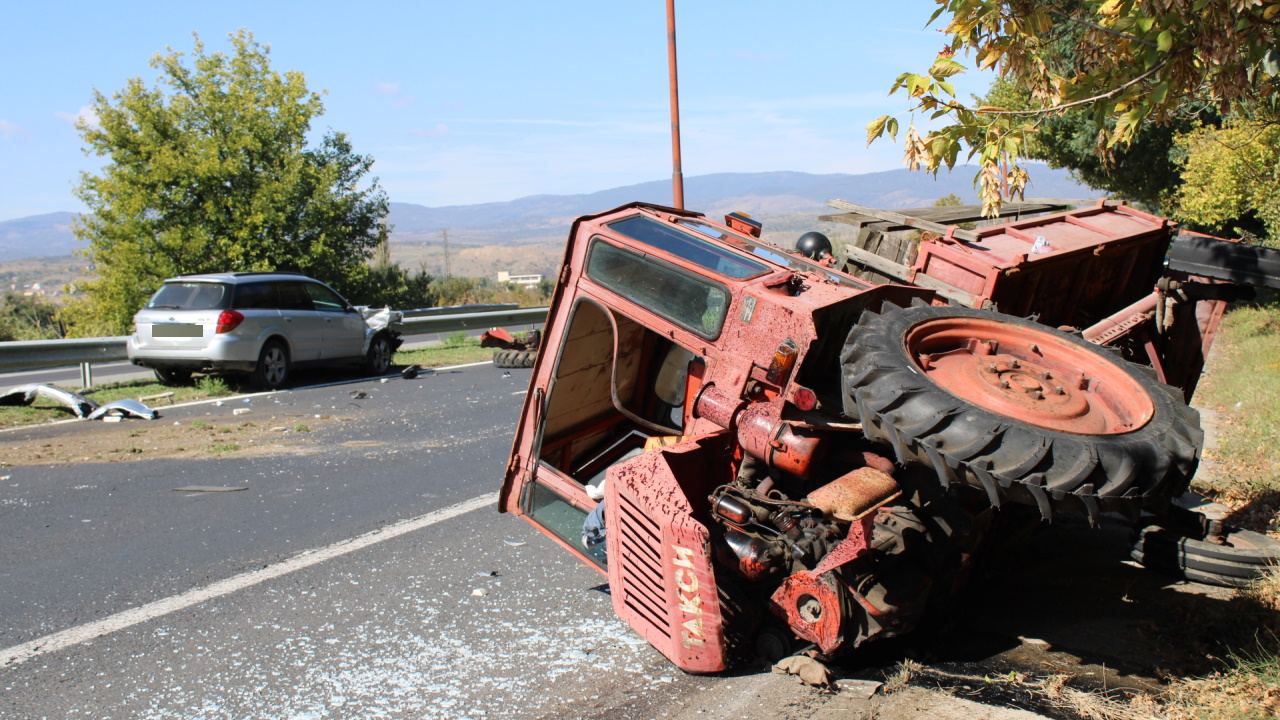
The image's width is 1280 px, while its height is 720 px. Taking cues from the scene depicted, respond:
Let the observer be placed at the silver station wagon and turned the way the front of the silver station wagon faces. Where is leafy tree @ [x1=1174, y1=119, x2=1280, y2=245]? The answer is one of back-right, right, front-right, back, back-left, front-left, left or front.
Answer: front-right

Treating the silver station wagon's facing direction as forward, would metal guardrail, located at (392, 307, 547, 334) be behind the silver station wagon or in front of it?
in front

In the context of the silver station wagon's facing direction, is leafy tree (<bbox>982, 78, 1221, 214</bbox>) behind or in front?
in front

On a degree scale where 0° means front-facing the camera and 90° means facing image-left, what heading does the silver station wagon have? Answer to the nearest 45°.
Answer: approximately 225°

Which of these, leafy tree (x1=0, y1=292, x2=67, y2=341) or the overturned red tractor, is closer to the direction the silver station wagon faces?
the leafy tree

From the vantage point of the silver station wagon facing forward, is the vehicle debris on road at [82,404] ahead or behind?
behind

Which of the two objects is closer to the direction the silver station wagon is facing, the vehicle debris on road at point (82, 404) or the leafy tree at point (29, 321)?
the leafy tree

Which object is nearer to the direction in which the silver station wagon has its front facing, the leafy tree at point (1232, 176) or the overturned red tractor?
the leafy tree

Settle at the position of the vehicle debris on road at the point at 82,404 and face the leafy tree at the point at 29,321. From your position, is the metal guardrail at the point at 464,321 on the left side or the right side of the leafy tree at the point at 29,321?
right

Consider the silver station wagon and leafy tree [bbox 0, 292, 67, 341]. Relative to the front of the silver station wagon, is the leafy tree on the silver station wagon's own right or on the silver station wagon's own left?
on the silver station wagon's own left
